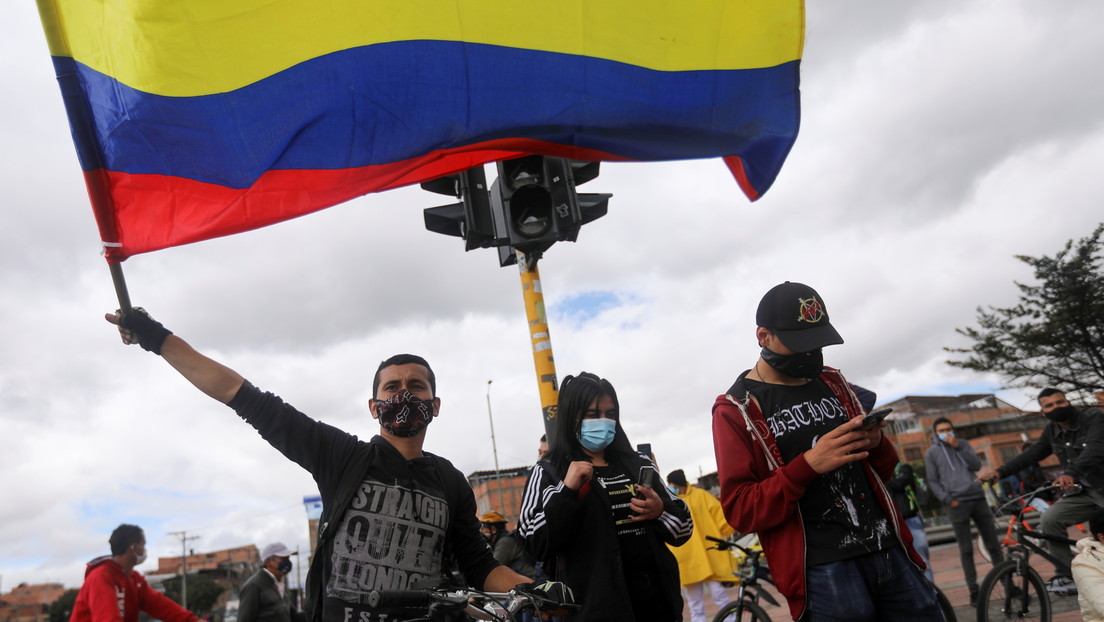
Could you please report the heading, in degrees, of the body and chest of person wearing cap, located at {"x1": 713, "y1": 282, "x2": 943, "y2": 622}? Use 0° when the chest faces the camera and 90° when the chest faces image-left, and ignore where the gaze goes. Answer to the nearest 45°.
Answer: approximately 315°

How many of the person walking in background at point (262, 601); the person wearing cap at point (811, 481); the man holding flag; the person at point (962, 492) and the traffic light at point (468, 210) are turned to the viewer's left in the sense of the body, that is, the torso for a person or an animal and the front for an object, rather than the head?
1

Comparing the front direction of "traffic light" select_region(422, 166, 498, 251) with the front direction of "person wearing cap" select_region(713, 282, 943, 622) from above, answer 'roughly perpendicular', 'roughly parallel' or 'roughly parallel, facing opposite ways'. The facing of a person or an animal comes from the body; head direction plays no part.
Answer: roughly perpendicular

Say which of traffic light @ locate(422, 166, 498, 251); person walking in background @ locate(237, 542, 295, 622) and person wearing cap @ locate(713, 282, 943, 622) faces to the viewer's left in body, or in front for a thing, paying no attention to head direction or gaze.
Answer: the traffic light

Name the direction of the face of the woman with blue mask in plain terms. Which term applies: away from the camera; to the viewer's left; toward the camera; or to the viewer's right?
toward the camera

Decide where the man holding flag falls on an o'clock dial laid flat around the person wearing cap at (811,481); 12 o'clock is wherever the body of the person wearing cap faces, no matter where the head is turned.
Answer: The man holding flag is roughly at 4 o'clock from the person wearing cap.

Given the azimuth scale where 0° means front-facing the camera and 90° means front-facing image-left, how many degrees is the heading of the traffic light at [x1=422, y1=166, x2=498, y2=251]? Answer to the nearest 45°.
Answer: approximately 90°

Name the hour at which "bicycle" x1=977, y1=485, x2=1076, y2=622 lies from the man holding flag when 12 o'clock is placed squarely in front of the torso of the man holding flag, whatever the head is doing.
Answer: The bicycle is roughly at 8 o'clock from the man holding flag.

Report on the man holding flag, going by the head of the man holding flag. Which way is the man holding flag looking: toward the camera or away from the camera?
toward the camera

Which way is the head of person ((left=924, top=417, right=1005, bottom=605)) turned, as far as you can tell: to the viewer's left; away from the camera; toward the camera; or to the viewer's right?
toward the camera

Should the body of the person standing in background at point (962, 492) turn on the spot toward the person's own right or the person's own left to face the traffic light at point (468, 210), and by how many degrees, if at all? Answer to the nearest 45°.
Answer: approximately 45° to the person's own right

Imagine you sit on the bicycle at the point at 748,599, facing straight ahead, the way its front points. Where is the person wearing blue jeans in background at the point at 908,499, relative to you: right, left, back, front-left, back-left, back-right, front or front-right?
back

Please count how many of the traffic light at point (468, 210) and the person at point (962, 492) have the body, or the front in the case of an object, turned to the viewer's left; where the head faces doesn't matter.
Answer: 1

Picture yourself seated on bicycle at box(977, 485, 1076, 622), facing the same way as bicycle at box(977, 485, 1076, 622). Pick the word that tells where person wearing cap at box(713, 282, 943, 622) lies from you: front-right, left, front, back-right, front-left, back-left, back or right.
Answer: front-left

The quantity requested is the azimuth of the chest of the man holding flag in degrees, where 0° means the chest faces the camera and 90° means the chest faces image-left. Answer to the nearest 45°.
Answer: approximately 0°
